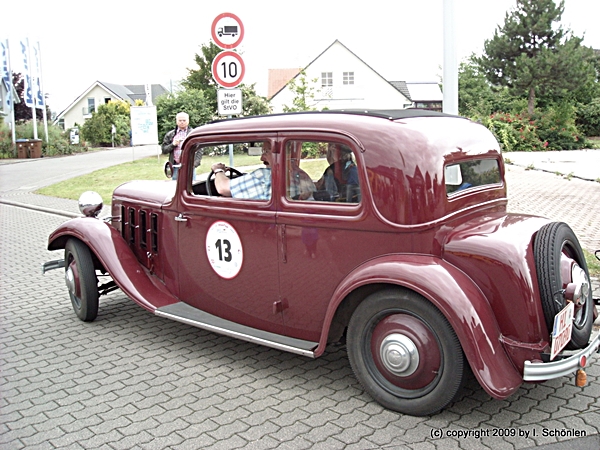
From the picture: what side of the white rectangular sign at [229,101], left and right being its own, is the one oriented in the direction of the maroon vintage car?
front

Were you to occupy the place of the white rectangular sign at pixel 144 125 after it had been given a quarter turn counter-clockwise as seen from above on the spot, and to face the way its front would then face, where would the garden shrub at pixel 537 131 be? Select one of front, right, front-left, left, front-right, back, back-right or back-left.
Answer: front

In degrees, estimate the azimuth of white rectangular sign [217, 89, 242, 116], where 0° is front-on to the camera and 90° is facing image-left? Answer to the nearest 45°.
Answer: approximately 0°

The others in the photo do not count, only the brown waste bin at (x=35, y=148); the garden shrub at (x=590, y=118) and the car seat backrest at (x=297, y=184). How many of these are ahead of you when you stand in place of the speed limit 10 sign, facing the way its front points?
1

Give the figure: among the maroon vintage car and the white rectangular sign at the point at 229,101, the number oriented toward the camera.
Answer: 1

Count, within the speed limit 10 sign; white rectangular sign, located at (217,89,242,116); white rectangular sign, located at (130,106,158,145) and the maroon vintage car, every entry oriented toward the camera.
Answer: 3

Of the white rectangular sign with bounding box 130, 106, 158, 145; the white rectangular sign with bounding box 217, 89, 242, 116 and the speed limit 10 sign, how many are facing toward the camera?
3

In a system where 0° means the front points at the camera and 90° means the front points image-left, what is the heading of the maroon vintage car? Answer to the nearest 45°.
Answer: approximately 135°

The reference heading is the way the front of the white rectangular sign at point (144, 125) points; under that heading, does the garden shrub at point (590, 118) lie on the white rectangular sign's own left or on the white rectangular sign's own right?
on the white rectangular sign's own left

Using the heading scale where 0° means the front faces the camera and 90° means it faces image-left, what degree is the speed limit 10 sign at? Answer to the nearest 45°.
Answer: approximately 0°
